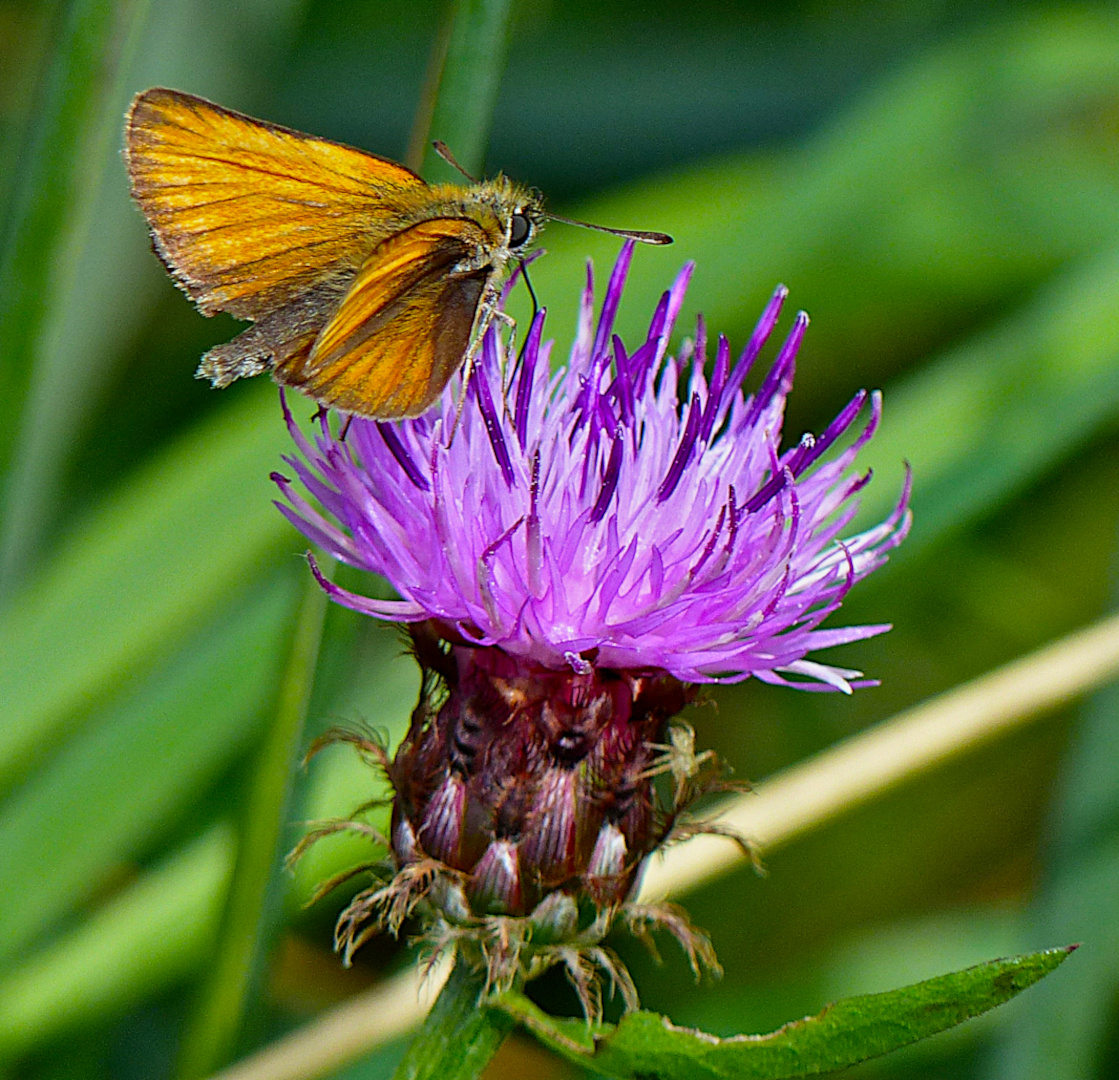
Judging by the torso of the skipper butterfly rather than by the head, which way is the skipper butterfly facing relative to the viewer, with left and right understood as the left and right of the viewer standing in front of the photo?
facing to the right of the viewer
